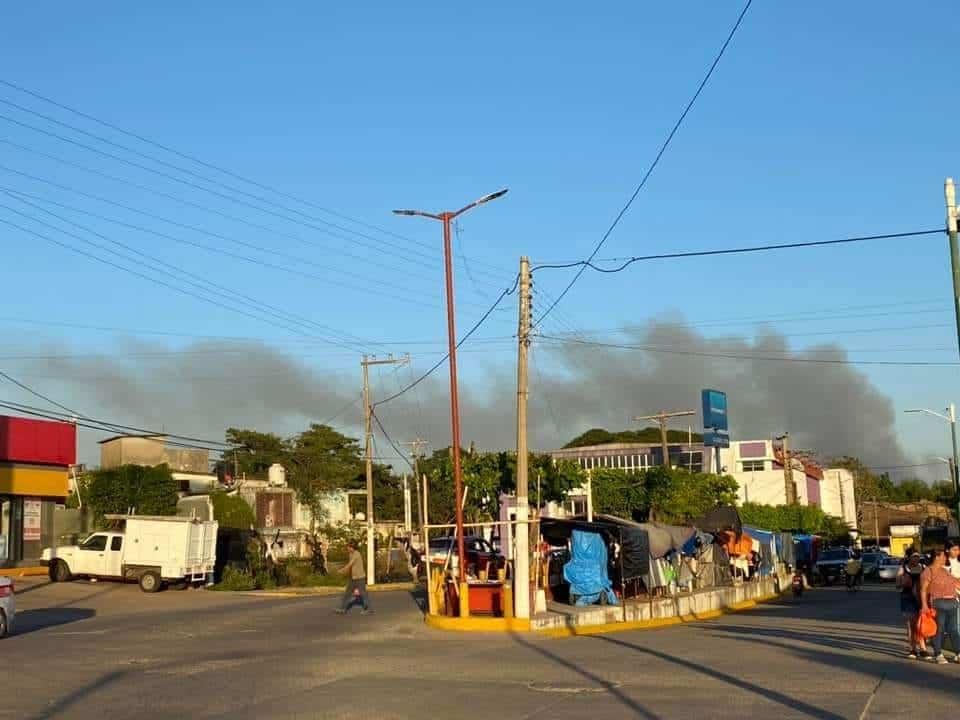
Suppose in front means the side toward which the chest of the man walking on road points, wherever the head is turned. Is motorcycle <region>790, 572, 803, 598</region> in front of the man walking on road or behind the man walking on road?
behind

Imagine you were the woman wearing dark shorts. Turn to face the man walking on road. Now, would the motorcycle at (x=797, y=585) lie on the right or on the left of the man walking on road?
right

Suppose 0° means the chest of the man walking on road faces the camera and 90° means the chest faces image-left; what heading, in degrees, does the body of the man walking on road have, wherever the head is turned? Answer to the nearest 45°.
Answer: approximately 90°

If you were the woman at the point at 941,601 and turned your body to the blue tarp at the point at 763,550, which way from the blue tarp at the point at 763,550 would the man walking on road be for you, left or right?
left

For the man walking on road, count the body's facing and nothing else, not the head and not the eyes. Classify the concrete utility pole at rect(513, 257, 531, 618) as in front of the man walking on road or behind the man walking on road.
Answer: behind

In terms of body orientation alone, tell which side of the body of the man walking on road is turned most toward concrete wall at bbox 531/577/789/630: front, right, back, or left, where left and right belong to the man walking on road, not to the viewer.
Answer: back

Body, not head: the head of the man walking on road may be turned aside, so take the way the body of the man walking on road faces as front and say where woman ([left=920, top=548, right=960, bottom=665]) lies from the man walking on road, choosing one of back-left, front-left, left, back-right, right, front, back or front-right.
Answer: back-left
